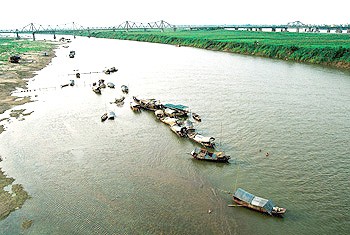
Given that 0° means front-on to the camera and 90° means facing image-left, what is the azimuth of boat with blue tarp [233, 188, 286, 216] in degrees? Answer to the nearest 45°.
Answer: approximately 315°

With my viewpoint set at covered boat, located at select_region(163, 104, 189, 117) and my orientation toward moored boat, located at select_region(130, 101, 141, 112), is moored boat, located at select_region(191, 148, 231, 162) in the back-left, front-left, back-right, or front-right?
back-left

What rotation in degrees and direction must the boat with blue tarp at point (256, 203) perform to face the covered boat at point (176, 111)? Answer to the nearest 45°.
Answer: approximately 180°

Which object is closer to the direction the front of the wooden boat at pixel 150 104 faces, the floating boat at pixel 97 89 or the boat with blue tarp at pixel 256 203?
the floating boat

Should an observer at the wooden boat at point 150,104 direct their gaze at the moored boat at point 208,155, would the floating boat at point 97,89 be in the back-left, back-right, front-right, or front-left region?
back-right

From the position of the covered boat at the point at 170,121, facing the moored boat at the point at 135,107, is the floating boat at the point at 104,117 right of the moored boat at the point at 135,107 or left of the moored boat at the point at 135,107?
left

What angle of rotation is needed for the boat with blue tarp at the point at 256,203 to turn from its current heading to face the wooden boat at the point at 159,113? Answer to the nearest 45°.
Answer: approximately 180°

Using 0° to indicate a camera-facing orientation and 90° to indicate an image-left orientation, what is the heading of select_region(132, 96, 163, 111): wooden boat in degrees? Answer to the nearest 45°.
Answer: approximately 90°
